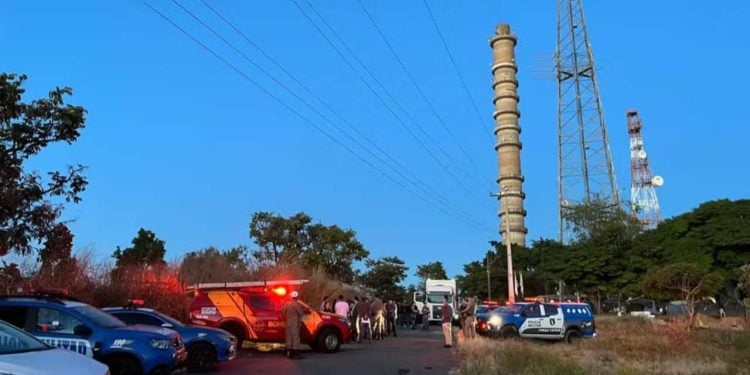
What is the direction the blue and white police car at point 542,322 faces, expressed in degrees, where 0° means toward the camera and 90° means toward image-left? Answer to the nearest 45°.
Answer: approximately 90°

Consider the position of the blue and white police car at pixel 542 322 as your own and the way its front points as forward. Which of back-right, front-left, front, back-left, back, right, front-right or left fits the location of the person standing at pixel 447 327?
front-left

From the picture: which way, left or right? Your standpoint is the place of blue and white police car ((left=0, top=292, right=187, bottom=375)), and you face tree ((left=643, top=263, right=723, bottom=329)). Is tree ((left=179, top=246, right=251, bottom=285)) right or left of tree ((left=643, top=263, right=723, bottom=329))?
left

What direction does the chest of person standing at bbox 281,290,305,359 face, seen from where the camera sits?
away from the camera

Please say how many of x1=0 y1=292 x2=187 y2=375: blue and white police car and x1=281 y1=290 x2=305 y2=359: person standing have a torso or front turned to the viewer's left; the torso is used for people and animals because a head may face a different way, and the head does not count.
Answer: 0

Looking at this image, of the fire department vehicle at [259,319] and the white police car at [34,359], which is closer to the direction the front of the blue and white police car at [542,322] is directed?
the fire department vehicle

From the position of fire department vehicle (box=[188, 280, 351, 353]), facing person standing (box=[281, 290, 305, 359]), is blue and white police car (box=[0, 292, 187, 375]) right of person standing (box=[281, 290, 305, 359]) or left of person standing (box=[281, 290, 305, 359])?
right

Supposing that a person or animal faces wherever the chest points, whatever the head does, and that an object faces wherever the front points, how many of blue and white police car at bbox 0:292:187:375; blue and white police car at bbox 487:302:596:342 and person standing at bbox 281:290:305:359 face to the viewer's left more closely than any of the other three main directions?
1

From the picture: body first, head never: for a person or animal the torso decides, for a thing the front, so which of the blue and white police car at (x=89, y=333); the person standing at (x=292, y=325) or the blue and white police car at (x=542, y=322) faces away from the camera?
the person standing

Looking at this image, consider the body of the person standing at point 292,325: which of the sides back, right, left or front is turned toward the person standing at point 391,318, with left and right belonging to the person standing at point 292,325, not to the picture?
front

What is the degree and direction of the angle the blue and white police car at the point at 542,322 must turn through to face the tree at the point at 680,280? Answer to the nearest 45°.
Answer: approximately 135° to its right
